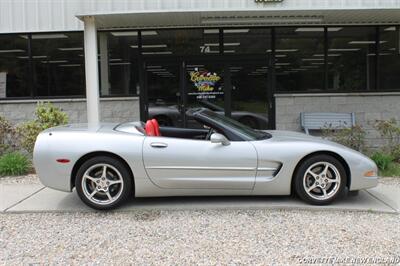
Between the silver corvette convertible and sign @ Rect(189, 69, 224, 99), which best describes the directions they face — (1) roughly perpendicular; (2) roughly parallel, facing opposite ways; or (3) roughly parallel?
roughly perpendicular

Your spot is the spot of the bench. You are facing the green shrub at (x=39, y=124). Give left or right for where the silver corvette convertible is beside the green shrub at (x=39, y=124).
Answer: left

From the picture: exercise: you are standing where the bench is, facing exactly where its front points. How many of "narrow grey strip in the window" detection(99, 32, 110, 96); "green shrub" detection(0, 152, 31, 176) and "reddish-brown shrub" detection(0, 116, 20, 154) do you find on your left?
0

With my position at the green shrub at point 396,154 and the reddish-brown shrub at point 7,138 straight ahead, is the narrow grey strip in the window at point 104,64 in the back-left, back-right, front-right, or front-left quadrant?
front-right

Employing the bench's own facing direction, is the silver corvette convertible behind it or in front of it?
in front

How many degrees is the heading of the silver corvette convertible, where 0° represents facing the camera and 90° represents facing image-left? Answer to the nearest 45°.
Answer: approximately 270°

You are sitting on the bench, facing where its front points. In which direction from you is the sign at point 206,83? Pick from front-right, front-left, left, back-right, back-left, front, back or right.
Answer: right

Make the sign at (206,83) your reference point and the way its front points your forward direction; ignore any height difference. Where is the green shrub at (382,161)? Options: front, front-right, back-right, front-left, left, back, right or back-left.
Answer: front-left

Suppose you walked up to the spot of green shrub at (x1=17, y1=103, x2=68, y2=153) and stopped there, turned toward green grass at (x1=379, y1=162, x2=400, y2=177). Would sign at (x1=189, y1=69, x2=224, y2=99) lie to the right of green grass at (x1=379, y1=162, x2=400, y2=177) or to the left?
left

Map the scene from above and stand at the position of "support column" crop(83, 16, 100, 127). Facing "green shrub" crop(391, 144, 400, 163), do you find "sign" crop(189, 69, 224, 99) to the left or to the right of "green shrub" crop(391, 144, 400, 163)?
left

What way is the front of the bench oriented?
toward the camera

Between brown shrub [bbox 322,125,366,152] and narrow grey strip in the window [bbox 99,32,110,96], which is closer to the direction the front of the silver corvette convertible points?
the brown shrub

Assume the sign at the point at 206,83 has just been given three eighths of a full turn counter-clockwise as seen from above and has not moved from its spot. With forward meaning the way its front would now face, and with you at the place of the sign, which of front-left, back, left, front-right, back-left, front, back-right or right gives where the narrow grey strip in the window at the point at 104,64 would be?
back-left

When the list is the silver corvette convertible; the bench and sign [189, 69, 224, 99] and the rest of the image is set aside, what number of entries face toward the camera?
2

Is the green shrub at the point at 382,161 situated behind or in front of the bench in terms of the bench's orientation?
in front

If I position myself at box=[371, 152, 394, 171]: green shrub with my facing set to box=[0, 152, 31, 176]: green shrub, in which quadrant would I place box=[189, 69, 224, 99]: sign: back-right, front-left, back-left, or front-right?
front-right
